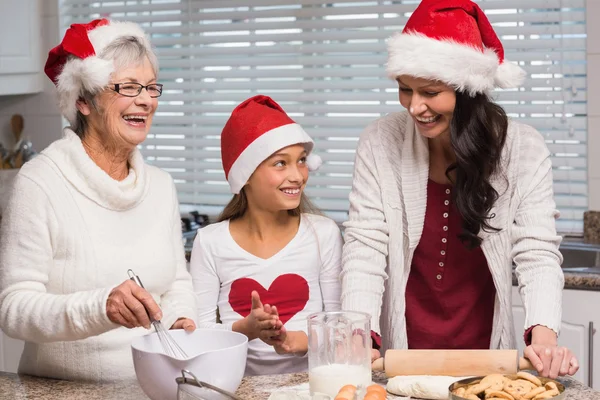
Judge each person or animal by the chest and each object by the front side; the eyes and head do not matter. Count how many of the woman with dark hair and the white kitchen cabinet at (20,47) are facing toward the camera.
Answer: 2

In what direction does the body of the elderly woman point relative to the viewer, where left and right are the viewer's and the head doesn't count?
facing the viewer and to the right of the viewer

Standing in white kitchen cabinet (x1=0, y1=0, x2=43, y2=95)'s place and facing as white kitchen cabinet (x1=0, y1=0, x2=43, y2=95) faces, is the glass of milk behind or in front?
in front

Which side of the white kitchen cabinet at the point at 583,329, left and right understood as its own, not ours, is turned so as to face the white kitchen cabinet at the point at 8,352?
right

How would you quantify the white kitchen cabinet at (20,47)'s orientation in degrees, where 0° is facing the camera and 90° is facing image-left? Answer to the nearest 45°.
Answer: approximately 0°

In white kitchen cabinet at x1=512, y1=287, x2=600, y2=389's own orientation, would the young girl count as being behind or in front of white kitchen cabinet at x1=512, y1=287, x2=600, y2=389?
in front

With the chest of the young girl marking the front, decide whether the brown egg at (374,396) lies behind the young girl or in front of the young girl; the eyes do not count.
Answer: in front

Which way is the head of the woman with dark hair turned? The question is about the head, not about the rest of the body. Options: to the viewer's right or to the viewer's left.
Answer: to the viewer's left
